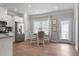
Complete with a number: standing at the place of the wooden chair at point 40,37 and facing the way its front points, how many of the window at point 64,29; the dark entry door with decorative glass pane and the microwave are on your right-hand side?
1

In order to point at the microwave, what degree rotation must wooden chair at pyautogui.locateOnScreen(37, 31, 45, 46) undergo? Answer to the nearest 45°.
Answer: approximately 90° to its left

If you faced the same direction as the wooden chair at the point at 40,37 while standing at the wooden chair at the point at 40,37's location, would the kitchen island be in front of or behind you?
behind

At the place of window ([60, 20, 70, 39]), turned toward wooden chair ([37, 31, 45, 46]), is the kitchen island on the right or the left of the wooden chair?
left

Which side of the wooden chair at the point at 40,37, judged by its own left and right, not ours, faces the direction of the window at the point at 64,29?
right

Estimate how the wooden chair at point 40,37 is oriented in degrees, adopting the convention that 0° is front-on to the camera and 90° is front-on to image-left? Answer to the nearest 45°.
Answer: approximately 180°

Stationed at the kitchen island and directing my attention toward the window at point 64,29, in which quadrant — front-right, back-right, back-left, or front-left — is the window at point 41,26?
front-left

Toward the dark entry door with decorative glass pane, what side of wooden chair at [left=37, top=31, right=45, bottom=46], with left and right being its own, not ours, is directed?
left
